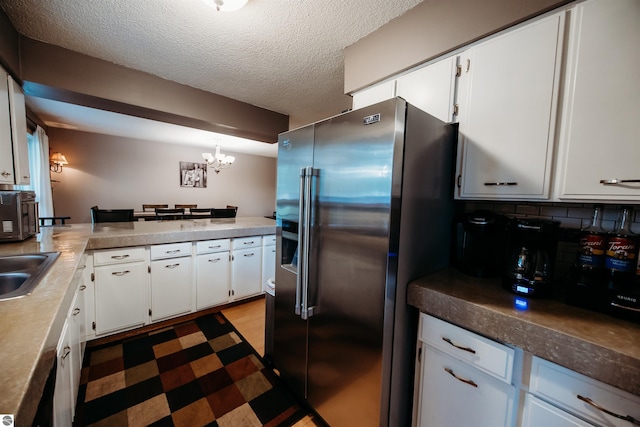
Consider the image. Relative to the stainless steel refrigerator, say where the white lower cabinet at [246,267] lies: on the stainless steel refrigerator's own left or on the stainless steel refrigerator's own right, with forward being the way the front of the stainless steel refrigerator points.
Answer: on the stainless steel refrigerator's own right

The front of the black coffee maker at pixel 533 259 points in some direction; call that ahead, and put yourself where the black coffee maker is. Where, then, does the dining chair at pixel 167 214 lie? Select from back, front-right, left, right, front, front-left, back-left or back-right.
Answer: front-right

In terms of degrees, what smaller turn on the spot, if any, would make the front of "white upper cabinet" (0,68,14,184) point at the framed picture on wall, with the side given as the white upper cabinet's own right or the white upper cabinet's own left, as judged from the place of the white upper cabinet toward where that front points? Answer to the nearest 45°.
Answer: approximately 45° to the white upper cabinet's own left

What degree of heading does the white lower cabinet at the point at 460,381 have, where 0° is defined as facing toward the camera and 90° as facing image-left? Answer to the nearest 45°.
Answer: approximately 45°

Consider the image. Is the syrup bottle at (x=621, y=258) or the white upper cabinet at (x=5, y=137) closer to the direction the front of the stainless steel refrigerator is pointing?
the white upper cabinet

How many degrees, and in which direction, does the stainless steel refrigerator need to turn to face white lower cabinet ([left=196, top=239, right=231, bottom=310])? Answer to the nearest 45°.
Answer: approximately 90° to its right

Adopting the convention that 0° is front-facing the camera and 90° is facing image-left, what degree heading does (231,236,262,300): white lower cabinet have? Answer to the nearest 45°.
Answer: approximately 315°

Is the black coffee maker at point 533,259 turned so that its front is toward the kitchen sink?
yes

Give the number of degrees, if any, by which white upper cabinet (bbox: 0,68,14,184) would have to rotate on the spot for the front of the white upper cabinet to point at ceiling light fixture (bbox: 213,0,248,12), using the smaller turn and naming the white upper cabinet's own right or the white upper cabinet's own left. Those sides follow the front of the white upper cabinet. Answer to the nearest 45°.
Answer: approximately 45° to the white upper cabinet's own right

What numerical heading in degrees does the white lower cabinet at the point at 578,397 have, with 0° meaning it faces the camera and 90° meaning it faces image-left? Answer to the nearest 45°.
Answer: approximately 45°

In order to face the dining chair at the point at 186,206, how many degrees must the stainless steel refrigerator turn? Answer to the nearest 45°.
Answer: approximately 90° to its right

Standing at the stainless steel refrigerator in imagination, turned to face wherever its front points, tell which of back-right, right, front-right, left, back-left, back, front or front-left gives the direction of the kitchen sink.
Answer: front-right

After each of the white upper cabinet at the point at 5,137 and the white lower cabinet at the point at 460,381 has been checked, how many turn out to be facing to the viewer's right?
1

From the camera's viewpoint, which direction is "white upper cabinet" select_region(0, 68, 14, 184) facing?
to the viewer's right
